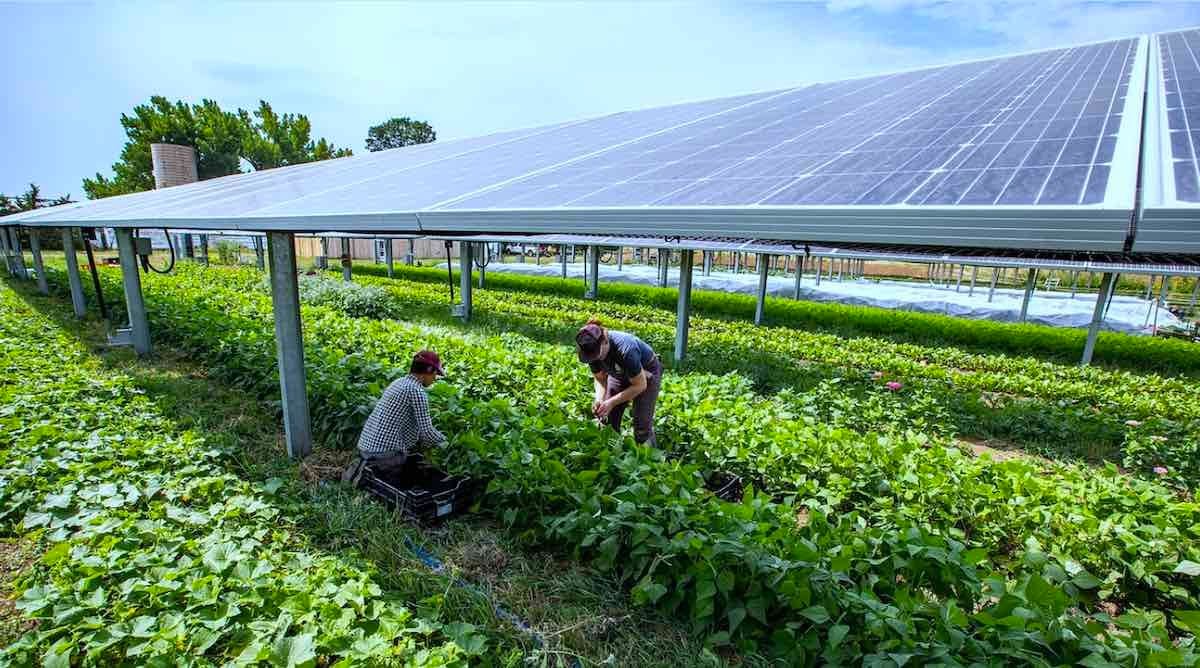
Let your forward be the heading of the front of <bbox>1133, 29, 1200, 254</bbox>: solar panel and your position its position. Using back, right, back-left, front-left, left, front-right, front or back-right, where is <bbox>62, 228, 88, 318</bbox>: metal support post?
right

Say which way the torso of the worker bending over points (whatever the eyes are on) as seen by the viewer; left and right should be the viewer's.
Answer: facing the viewer and to the left of the viewer

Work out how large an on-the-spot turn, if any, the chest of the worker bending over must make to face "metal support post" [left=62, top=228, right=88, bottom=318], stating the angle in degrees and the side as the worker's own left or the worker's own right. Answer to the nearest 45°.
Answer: approximately 90° to the worker's own right

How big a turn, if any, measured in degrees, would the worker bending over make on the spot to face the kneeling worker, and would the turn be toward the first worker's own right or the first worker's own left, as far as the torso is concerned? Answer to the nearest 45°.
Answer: approximately 45° to the first worker's own right

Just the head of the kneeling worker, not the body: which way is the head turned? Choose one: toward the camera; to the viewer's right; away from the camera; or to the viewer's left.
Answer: to the viewer's right

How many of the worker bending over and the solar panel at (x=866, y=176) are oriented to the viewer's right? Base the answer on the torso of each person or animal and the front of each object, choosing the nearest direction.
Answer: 0

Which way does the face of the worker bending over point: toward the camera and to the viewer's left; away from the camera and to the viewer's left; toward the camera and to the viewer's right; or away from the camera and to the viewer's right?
toward the camera and to the viewer's left

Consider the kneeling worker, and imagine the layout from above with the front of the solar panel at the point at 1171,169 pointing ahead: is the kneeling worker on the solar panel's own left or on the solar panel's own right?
on the solar panel's own right

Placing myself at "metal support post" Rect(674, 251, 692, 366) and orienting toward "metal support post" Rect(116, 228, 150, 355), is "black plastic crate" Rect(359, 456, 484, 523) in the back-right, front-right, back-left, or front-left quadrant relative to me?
front-left

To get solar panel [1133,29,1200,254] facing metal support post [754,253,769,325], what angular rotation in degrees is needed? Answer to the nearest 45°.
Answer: approximately 135° to its right

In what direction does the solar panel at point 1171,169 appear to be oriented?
toward the camera
